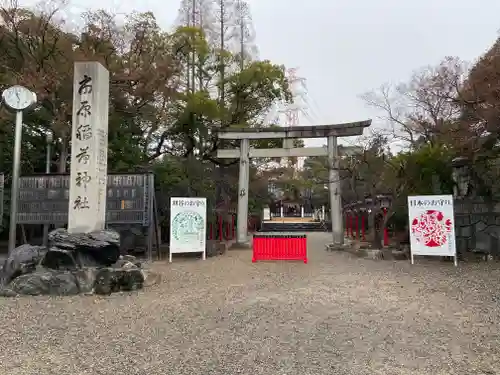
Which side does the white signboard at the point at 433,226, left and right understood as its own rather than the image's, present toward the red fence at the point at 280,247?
right

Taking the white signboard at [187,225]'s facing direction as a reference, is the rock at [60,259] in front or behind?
in front

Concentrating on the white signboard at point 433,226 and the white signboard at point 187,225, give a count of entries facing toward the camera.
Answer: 2

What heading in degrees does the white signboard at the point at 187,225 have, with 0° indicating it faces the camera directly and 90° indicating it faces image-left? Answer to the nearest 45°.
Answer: approximately 0°

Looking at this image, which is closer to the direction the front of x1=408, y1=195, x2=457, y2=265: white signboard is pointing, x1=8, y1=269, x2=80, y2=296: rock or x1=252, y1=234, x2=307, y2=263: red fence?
the rock

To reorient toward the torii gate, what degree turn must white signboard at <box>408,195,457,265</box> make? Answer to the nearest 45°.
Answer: approximately 135° to its right

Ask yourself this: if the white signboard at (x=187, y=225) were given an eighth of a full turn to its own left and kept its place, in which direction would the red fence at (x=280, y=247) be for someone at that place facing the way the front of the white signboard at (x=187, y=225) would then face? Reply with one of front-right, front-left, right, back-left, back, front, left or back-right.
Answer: front-left

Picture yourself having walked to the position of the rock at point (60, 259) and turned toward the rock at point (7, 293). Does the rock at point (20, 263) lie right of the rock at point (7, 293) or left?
right

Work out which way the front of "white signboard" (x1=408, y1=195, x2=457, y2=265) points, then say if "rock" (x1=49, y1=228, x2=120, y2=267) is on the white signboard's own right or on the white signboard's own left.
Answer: on the white signboard's own right

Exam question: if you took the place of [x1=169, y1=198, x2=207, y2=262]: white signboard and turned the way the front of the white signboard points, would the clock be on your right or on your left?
on your right

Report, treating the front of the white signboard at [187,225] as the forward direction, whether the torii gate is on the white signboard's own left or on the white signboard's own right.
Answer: on the white signboard's own left

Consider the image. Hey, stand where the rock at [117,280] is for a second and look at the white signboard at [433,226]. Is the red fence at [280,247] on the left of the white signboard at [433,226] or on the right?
left

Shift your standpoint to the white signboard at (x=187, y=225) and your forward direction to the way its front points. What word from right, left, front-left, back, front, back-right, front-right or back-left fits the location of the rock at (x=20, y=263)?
front-right

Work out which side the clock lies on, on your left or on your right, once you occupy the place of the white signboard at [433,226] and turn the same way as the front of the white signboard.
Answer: on your right

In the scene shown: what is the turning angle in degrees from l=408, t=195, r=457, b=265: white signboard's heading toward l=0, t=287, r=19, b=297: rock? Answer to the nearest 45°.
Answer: approximately 45° to its right
